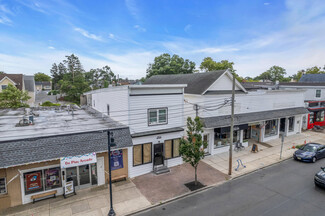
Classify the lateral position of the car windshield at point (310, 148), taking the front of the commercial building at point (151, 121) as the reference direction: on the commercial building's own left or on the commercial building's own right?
on the commercial building's own left

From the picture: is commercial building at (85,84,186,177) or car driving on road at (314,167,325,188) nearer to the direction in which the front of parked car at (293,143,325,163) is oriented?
the commercial building

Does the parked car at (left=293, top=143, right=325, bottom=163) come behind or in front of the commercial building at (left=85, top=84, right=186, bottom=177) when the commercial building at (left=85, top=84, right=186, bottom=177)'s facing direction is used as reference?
in front

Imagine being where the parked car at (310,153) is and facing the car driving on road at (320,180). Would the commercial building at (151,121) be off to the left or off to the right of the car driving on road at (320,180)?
right

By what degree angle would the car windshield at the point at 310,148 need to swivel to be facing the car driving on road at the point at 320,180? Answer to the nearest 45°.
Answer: approximately 45° to its left

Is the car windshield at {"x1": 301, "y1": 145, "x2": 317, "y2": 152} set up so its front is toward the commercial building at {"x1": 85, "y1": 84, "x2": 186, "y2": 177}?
yes

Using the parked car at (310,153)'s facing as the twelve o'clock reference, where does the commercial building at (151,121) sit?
The commercial building is roughly at 12 o'clock from the parked car.

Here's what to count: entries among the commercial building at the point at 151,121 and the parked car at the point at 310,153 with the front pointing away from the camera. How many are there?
0

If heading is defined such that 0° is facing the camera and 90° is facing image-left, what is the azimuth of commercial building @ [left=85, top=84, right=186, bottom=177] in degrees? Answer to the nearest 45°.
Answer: approximately 315°

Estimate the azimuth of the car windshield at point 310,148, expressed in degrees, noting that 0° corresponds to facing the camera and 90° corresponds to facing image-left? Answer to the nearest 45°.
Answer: approximately 45°

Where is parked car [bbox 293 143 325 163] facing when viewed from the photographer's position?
facing the viewer and to the left of the viewer

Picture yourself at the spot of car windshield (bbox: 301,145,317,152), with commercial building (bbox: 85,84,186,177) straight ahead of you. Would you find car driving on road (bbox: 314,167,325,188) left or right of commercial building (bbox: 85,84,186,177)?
left

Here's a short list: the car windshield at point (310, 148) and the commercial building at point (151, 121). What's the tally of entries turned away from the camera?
0
